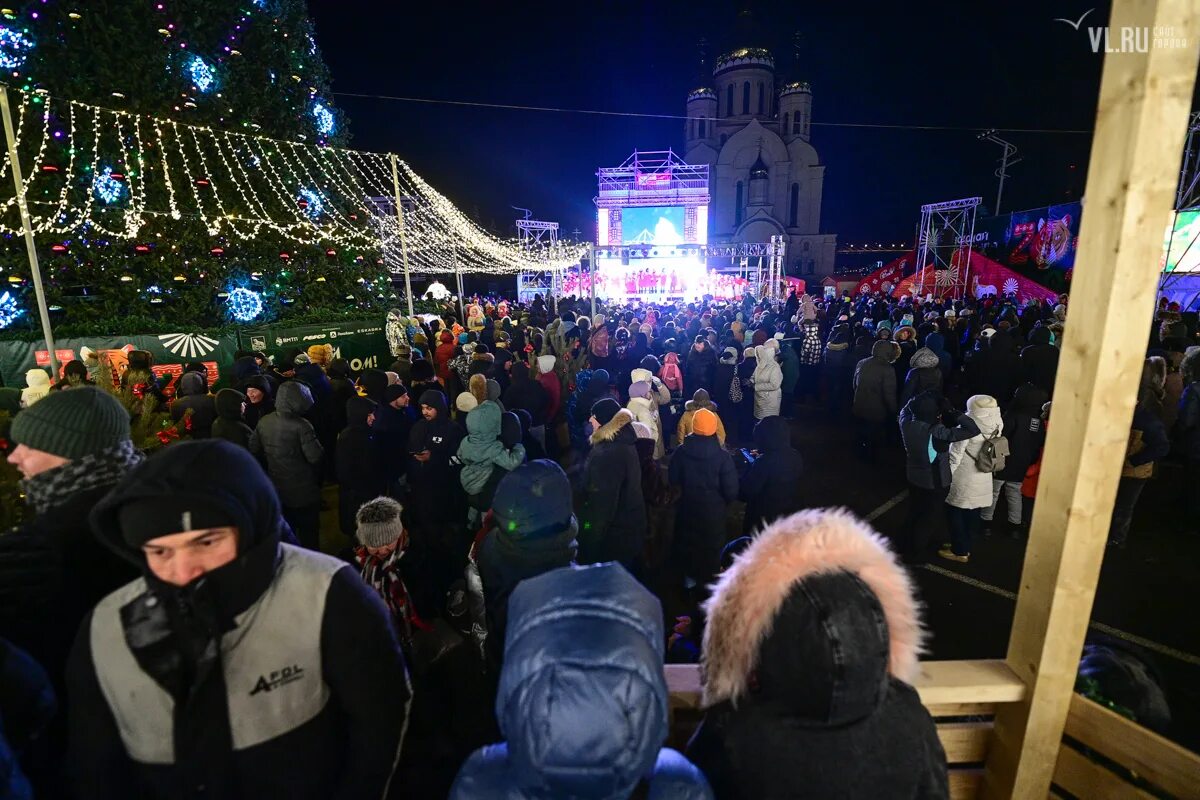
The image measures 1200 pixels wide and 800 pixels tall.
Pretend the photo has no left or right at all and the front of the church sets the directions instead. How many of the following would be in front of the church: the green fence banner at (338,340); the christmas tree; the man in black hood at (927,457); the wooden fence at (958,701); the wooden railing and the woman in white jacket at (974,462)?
6

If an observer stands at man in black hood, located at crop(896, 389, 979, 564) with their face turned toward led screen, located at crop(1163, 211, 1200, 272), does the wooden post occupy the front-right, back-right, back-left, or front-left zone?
back-right

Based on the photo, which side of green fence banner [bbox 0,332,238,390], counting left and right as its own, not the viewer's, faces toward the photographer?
front

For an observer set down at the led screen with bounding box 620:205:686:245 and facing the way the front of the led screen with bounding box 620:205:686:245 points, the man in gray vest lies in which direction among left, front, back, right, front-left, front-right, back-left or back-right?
front

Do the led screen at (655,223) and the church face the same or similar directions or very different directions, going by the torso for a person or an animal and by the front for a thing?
same or similar directions

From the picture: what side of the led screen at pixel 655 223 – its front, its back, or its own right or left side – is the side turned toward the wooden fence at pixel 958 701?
front

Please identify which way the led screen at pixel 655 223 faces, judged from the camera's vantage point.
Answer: facing the viewer

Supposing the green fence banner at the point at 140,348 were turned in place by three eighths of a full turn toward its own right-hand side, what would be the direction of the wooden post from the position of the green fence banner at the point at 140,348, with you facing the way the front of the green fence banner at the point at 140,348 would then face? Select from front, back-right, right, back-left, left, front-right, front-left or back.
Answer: back-left

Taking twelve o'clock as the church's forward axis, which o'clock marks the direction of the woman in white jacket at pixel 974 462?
The woman in white jacket is roughly at 12 o'clock from the church.

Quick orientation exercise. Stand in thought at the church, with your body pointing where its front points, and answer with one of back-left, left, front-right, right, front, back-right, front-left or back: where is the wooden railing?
front

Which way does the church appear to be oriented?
toward the camera

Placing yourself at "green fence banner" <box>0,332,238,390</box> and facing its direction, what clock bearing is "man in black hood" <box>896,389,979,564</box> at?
The man in black hood is roughly at 11 o'clock from the green fence banner.

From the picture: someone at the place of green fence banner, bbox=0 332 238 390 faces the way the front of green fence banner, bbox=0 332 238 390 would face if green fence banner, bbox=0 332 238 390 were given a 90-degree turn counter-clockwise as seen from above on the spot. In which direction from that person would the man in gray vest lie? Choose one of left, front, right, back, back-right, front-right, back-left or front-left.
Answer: right

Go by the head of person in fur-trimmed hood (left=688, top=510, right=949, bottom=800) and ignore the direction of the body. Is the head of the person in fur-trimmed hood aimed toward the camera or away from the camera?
away from the camera

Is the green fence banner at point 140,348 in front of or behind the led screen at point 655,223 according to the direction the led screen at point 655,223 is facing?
in front

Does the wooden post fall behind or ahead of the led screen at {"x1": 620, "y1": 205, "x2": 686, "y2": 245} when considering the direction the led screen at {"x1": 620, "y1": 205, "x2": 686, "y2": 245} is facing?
ahead

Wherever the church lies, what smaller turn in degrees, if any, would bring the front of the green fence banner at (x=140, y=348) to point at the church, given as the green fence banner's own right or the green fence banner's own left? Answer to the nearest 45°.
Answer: approximately 90° to the green fence banner's own left
